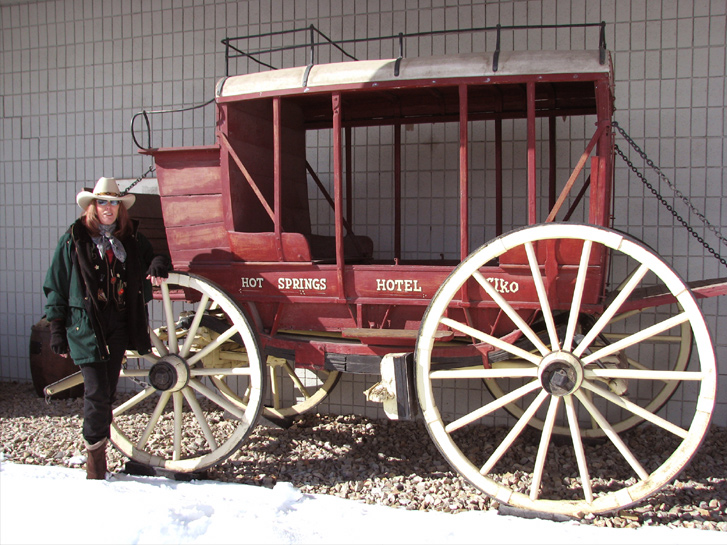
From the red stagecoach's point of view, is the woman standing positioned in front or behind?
in front

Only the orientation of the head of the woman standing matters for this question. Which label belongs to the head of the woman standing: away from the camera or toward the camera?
toward the camera

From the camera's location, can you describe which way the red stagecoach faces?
facing to the left of the viewer
